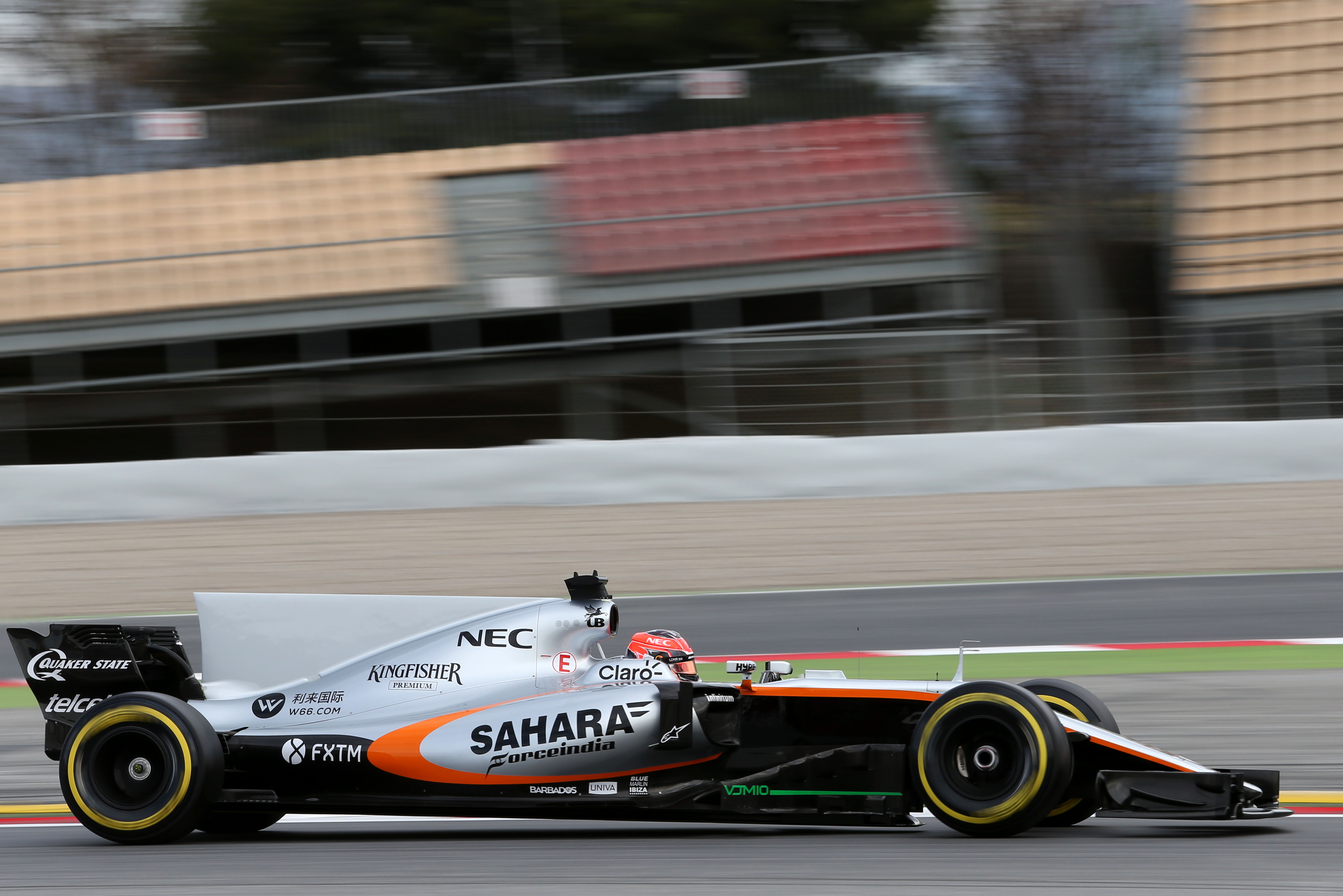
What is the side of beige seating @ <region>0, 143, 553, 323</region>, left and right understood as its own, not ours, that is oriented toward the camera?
front

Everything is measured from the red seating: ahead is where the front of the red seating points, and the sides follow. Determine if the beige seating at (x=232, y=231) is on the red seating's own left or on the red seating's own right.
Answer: on the red seating's own right

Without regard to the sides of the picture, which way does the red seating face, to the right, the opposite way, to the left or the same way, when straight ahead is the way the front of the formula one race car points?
to the right

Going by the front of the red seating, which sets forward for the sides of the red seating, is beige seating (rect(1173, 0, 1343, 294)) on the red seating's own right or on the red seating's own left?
on the red seating's own left

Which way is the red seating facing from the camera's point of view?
toward the camera

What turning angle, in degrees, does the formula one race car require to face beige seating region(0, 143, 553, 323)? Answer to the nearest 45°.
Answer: approximately 90° to its left

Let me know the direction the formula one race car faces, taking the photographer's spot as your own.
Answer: facing to the right of the viewer

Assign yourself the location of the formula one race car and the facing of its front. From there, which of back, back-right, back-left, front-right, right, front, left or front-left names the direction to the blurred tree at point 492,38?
left

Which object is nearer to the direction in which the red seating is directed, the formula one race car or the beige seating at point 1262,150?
the formula one race car

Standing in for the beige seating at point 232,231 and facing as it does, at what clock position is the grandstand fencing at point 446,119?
The grandstand fencing is roughly at 9 o'clock from the beige seating.

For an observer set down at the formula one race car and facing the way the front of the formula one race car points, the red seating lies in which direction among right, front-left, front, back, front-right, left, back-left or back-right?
left

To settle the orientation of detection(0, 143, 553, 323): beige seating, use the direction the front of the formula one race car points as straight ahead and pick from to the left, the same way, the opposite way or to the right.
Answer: to the right

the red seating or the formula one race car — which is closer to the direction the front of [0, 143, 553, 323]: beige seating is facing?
the formula one race car

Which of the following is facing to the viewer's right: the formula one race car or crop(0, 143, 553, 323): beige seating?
the formula one race car

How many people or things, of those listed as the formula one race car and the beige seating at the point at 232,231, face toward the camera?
1
